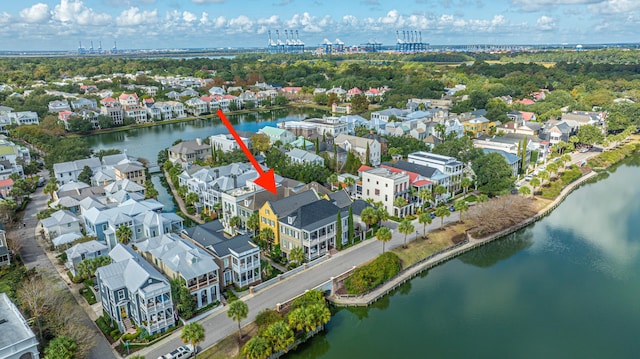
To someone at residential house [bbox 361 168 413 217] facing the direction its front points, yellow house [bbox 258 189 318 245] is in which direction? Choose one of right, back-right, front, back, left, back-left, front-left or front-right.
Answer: right

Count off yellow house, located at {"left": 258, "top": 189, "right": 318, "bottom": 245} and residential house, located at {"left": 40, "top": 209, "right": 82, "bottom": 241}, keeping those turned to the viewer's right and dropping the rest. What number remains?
0

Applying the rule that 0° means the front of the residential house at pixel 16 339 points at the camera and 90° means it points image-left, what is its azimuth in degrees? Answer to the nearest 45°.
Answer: approximately 315°

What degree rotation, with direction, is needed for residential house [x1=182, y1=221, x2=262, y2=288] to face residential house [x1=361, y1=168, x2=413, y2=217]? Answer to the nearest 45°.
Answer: approximately 90° to its left

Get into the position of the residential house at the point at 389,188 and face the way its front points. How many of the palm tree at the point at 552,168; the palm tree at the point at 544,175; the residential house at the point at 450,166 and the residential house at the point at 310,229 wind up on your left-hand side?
3

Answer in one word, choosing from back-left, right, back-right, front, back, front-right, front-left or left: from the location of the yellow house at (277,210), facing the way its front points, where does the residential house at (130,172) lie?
right

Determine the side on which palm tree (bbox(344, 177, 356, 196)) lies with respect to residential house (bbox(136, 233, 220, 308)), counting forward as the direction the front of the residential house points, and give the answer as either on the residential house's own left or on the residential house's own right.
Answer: on the residential house's own left

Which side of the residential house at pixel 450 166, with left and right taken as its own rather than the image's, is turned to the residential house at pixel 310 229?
right

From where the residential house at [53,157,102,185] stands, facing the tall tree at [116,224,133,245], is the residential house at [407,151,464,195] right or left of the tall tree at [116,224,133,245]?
left

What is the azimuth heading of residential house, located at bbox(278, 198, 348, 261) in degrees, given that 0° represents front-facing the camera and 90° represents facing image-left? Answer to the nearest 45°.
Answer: approximately 315°
